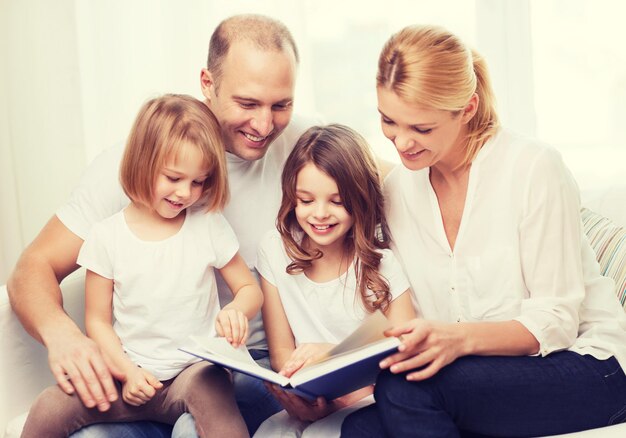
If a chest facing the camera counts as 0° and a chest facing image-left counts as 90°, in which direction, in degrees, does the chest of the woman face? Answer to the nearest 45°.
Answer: approximately 45°

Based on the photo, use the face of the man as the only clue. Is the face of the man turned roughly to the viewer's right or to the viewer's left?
to the viewer's right

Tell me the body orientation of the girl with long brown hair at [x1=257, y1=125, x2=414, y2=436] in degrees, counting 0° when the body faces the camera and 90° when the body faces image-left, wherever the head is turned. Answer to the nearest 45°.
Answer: approximately 0°

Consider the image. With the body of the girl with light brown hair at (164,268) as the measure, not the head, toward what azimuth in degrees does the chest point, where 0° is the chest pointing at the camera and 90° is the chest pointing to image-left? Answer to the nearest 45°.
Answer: approximately 0°

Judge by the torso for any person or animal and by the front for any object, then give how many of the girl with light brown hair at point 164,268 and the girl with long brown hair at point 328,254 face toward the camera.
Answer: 2
